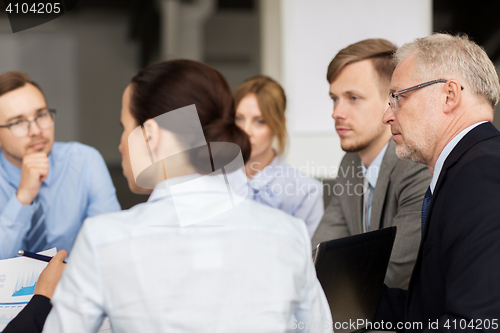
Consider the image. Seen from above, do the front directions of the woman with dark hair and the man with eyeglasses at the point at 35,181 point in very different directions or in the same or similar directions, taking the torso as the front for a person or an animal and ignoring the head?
very different directions

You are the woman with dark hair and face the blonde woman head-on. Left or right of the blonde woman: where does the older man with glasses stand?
right

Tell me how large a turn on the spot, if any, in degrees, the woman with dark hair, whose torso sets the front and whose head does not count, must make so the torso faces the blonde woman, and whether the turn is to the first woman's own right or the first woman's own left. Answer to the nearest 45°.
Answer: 0° — they already face them

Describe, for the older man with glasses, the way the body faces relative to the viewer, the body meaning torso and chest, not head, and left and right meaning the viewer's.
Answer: facing to the left of the viewer

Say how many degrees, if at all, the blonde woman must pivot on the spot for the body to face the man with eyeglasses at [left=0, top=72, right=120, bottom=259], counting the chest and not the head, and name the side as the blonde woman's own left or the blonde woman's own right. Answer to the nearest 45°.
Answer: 0° — they already face them

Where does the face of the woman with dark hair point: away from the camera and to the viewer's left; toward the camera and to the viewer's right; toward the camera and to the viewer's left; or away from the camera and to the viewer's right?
away from the camera and to the viewer's left

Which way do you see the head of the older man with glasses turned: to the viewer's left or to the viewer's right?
to the viewer's left

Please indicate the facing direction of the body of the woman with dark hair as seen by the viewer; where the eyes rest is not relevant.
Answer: away from the camera
